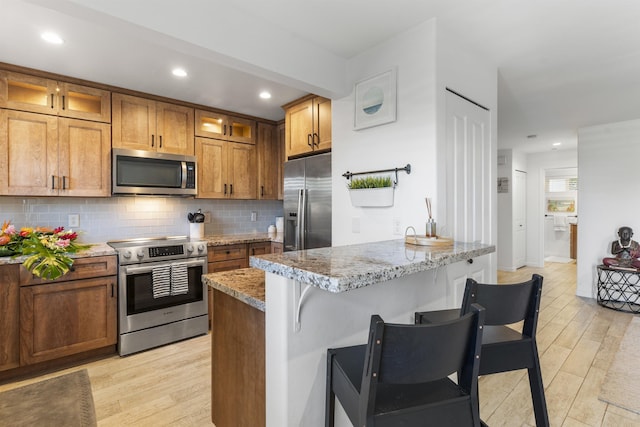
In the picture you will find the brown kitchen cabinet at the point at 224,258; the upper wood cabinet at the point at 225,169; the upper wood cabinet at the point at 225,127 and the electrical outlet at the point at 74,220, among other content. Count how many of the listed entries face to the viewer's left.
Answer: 0

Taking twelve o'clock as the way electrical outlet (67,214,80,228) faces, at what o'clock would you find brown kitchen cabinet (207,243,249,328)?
The brown kitchen cabinet is roughly at 10 o'clock from the electrical outlet.

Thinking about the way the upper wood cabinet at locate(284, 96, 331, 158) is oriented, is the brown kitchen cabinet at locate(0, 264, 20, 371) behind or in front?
in front

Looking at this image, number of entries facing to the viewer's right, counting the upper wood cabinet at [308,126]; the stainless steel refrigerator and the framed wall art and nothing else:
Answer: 0

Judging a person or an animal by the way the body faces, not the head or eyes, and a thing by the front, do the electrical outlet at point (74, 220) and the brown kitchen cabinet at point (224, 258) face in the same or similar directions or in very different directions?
same or similar directions

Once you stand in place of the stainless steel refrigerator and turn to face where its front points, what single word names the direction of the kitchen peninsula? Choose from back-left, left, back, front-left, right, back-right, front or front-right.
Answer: front-left

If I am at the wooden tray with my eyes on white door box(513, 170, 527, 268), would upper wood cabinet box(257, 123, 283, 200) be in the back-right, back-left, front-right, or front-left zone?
front-left

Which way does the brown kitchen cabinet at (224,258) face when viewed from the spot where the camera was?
facing the viewer and to the right of the viewer

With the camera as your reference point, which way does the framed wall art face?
facing the viewer and to the left of the viewer

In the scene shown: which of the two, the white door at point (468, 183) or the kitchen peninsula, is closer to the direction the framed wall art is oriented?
the kitchen peninsula

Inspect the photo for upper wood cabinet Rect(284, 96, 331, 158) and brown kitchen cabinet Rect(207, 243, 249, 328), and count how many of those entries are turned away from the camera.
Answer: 0

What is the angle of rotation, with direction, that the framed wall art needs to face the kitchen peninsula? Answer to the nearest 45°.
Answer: approximately 45° to its left

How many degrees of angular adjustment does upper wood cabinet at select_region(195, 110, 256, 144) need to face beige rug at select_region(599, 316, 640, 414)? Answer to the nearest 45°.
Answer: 0° — it already faces it

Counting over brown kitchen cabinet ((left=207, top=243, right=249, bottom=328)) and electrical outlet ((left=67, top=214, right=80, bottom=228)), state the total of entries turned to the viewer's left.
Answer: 0

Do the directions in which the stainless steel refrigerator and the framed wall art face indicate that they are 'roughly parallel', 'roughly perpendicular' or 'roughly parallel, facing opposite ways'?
roughly parallel

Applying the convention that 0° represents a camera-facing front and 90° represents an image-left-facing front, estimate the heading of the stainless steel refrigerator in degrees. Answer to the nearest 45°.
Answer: approximately 45°

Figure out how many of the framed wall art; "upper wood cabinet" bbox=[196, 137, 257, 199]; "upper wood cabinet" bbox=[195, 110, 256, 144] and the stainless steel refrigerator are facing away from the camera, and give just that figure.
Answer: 0
